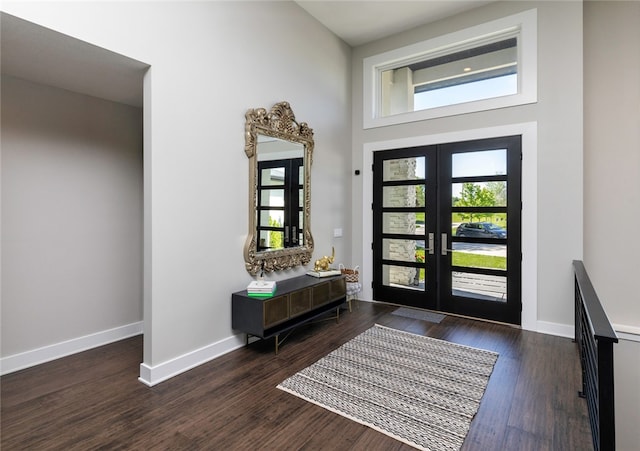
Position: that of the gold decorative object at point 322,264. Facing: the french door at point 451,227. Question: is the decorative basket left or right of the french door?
left

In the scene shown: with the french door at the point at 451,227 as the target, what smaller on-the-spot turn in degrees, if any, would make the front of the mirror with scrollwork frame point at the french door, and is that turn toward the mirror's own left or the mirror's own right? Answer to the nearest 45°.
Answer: approximately 45° to the mirror's own left

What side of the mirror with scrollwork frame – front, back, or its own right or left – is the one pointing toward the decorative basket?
left

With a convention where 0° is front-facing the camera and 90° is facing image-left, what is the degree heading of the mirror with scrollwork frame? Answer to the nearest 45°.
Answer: approximately 315°

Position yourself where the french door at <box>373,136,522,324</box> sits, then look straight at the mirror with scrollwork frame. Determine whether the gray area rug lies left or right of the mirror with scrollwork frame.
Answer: left
